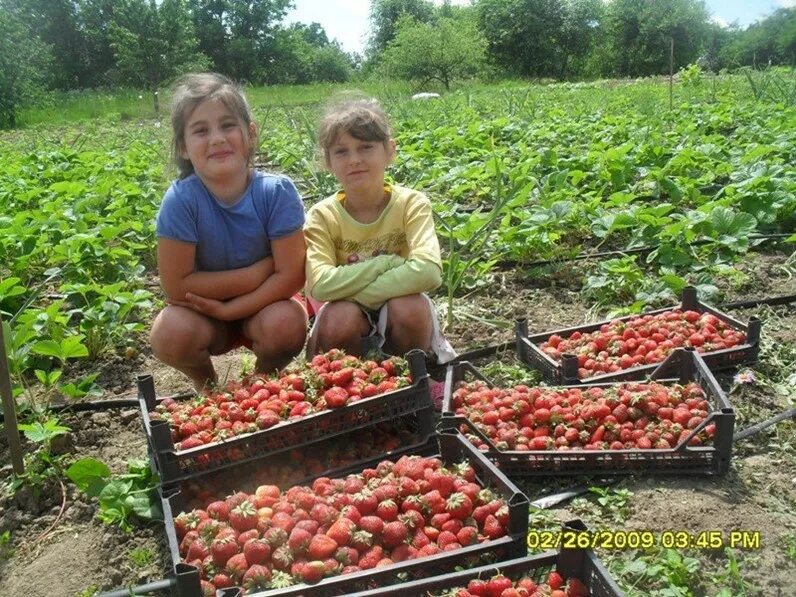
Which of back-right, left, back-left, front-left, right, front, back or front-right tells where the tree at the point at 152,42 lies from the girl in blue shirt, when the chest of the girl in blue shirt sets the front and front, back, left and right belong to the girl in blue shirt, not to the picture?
back

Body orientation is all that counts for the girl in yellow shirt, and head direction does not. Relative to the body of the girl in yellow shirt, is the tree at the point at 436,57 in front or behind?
behind

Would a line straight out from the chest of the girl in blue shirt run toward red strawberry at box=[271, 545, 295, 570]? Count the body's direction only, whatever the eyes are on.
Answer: yes

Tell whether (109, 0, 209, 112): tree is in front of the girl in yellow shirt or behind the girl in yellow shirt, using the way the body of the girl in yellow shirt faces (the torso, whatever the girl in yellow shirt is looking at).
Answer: behind

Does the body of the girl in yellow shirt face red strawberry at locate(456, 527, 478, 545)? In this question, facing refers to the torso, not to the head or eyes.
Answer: yes

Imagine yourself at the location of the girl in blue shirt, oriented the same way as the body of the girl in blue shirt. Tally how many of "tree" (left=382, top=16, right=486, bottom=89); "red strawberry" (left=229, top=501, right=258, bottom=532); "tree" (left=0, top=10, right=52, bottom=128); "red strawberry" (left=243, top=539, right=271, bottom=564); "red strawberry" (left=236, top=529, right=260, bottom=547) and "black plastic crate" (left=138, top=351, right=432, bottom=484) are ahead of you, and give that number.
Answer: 4

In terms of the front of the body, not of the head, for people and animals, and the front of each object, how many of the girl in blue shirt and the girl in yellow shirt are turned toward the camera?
2

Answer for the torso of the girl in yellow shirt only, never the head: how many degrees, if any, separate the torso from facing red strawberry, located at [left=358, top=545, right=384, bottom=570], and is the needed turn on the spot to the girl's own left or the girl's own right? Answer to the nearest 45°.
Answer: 0° — they already face it

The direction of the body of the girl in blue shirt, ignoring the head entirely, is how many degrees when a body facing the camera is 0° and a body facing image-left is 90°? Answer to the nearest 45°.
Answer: approximately 0°

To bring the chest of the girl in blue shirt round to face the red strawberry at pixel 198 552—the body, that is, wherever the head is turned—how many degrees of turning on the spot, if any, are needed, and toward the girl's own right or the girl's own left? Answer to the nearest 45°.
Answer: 0° — they already face it
